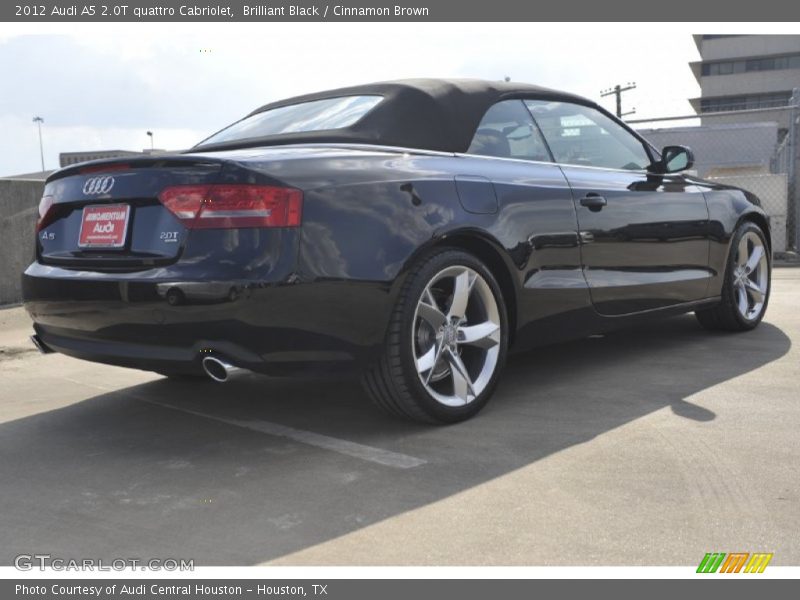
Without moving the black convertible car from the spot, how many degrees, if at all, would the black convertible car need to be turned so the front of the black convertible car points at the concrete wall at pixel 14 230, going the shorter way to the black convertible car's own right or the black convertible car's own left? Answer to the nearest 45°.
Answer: approximately 90° to the black convertible car's own left

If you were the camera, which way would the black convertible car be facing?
facing away from the viewer and to the right of the viewer
